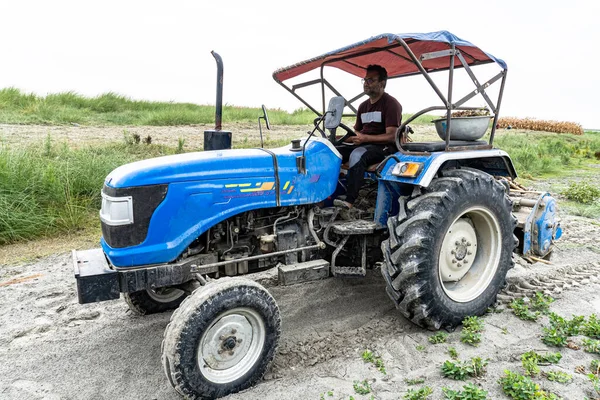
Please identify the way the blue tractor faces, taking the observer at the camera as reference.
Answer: facing the viewer and to the left of the viewer

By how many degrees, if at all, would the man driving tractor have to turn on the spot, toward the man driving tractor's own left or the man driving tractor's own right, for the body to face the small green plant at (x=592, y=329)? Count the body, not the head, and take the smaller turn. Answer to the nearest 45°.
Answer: approximately 90° to the man driving tractor's own left

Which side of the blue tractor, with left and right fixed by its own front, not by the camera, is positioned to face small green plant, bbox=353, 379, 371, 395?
left

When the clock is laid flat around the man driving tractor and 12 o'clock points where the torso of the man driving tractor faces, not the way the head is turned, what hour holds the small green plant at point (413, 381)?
The small green plant is roughly at 10 o'clock from the man driving tractor.

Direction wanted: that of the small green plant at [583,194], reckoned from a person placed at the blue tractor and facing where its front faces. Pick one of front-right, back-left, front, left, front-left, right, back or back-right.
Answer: back

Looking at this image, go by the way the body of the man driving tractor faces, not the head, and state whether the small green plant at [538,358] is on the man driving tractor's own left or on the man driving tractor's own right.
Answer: on the man driving tractor's own left

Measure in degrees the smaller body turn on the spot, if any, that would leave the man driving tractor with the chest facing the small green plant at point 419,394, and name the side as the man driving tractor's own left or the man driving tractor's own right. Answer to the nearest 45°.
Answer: approximately 45° to the man driving tractor's own left

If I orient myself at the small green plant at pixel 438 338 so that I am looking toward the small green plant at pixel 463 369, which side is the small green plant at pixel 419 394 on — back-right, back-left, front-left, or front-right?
front-right

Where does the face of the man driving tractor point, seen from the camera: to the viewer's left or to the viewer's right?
to the viewer's left
